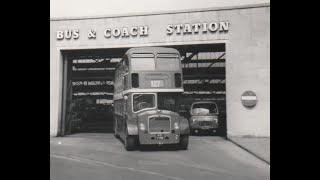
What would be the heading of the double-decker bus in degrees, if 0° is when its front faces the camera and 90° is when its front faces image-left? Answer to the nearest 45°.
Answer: approximately 0°

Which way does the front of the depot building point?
toward the camera

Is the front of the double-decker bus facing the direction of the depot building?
no

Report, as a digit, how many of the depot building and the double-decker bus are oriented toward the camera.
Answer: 2

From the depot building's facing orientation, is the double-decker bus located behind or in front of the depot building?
in front

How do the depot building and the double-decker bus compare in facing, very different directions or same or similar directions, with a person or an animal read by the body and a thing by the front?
same or similar directions
